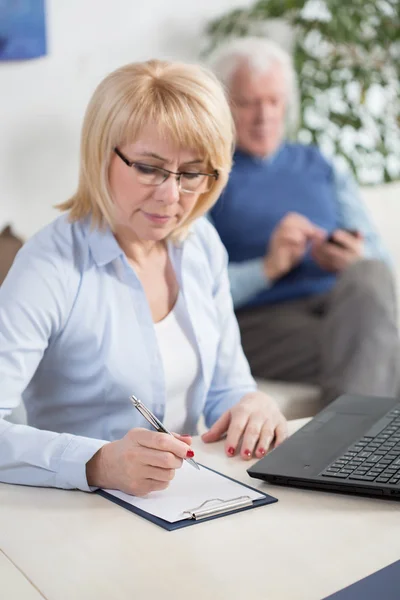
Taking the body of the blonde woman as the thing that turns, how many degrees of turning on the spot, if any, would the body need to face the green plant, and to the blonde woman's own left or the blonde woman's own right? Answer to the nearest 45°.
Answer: approximately 135° to the blonde woman's own left

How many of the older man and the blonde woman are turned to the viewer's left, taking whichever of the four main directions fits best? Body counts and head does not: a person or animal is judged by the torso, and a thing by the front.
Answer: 0

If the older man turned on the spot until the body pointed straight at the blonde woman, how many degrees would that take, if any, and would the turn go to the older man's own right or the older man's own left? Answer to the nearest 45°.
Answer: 0° — they already face them

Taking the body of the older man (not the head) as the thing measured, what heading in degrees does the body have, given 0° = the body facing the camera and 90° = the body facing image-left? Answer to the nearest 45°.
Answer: approximately 0°

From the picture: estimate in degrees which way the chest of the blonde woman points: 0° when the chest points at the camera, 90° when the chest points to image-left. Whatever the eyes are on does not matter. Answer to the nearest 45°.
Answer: approximately 315°

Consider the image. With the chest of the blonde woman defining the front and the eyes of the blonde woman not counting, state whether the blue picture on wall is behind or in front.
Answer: behind

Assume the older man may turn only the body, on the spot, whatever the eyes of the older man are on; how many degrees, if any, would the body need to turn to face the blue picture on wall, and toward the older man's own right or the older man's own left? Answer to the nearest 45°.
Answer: approximately 90° to the older man's own right

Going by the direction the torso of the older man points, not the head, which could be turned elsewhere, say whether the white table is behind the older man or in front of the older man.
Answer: in front
